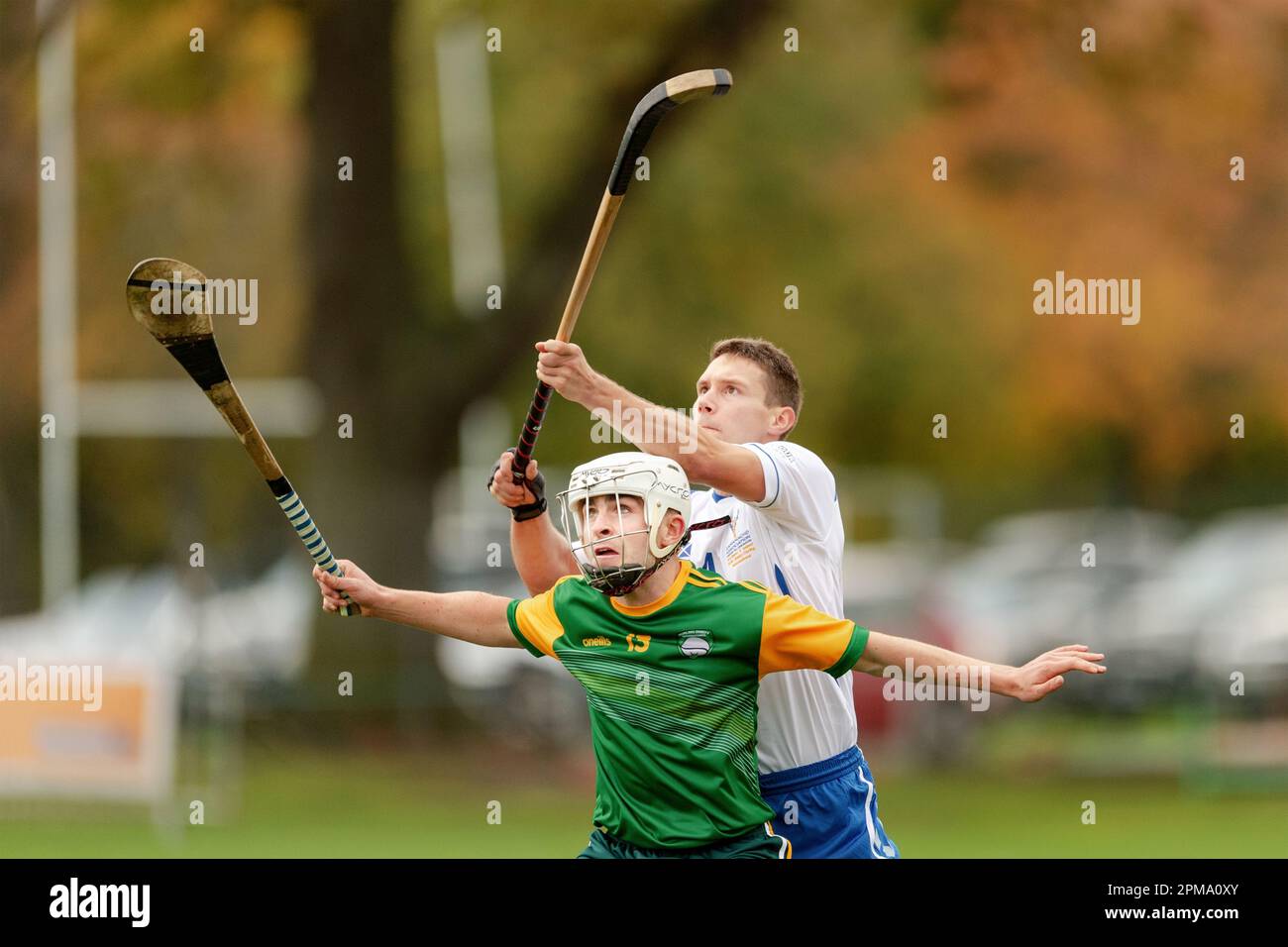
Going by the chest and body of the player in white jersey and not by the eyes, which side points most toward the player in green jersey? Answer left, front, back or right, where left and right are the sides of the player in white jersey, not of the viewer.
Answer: front

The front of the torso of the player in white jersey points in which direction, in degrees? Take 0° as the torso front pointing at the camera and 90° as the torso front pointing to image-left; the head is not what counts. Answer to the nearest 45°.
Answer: approximately 45°

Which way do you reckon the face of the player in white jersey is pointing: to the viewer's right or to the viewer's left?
to the viewer's left
